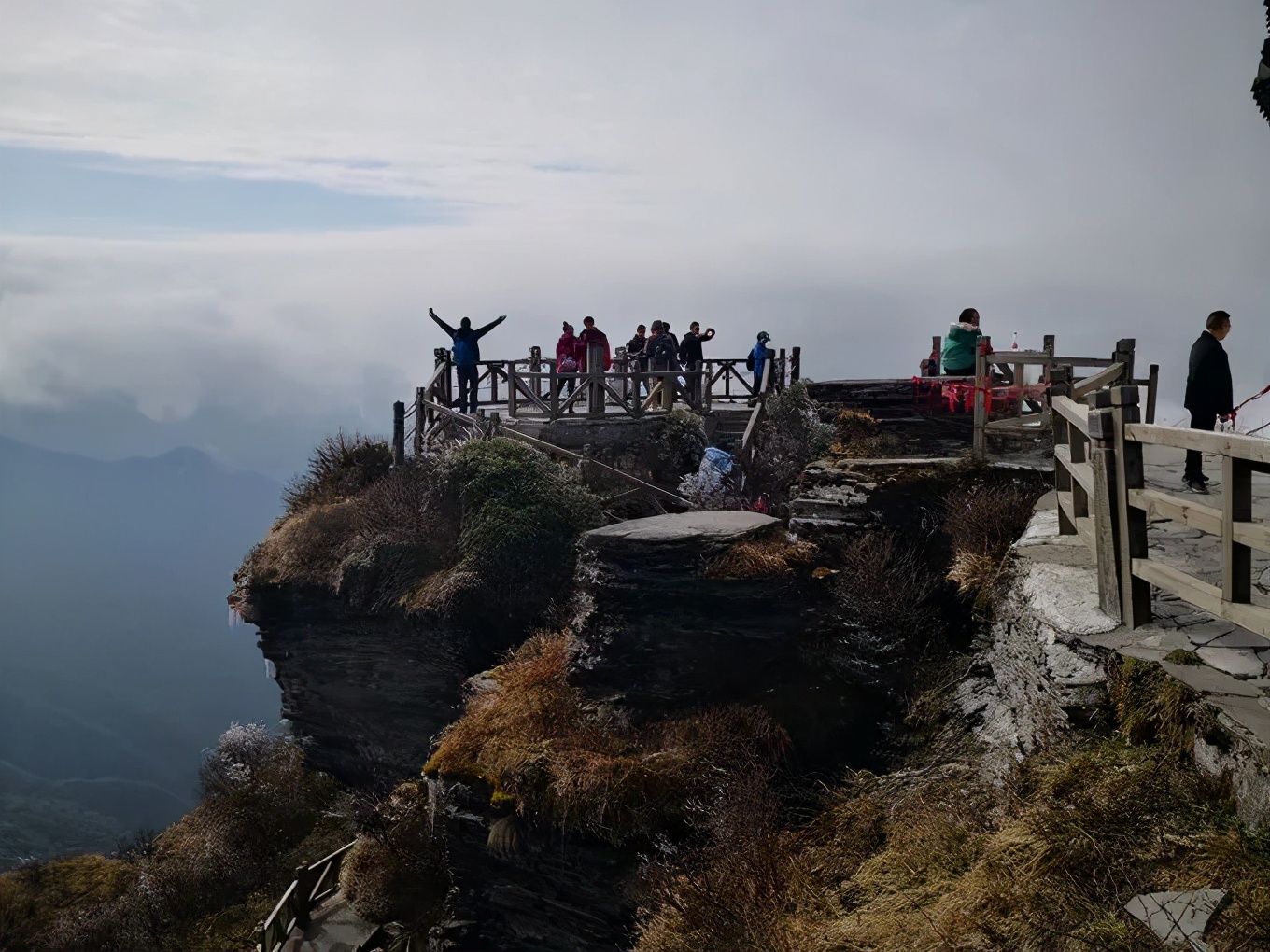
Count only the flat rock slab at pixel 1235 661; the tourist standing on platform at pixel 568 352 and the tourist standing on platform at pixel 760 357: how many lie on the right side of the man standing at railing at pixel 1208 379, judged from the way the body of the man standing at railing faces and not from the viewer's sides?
1

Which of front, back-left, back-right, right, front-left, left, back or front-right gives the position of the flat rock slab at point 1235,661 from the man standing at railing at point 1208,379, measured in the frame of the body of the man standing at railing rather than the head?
right

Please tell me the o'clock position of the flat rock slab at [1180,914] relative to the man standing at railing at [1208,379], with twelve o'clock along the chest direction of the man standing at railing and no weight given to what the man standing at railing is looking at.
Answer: The flat rock slab is roughly at 3 o'clock from the man standing at railing.

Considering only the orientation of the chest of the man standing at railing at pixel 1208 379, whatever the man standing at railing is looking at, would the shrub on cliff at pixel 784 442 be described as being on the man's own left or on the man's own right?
on the man's own left

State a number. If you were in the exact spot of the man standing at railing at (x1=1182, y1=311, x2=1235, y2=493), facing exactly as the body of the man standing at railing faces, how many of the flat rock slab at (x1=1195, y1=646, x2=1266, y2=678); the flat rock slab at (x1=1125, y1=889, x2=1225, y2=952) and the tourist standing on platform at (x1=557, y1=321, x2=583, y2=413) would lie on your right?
2
